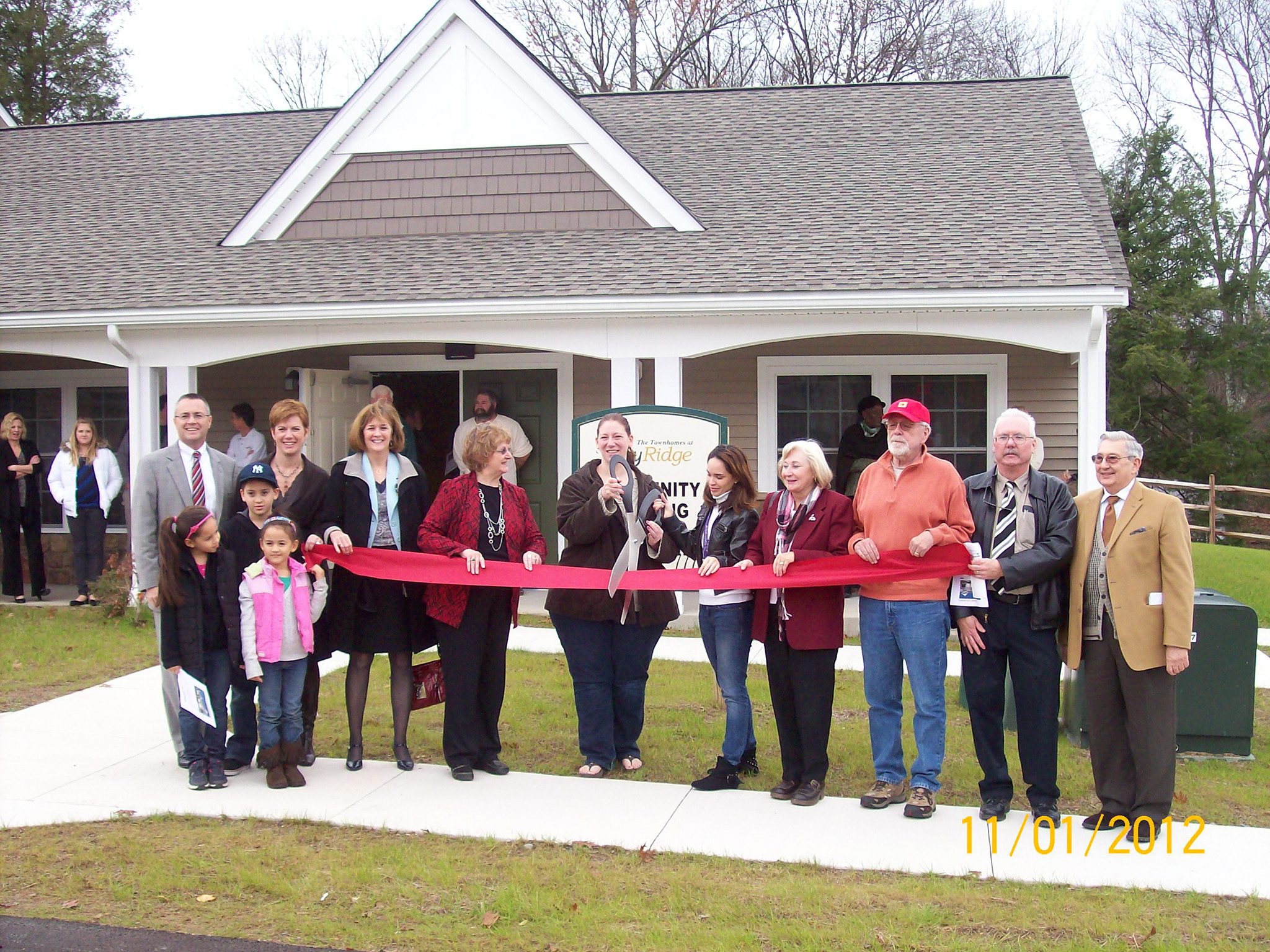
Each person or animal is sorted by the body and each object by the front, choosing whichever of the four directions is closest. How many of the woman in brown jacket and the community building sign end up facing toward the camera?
2

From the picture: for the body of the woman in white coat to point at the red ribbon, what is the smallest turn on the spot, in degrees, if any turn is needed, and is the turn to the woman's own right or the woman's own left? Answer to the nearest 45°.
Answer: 0° — they already face it

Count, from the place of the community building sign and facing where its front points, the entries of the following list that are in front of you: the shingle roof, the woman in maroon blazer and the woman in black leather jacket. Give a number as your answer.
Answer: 2

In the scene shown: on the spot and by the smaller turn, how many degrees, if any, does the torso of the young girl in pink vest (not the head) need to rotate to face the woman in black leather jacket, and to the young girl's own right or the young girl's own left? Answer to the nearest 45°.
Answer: approximately 90° to the young girl's own left

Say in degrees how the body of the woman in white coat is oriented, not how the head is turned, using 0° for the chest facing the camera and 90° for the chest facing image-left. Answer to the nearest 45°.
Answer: approximately 0°

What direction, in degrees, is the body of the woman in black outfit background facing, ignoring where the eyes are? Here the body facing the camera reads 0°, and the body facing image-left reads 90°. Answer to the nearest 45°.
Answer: approximately 0°

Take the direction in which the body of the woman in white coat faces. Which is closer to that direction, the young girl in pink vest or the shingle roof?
the young girl in pink vest

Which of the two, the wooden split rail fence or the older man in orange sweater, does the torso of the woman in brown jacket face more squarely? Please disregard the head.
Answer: the older man in orange sweater

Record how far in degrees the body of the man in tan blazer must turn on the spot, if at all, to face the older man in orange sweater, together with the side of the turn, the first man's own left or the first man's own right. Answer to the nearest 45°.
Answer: approximately 45° to the first man's own right
